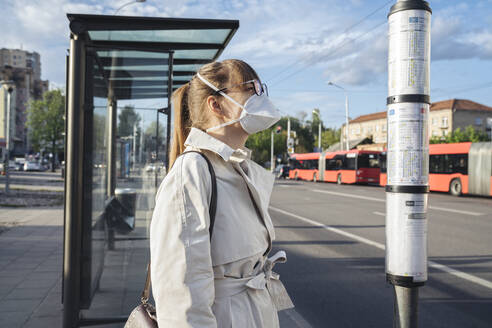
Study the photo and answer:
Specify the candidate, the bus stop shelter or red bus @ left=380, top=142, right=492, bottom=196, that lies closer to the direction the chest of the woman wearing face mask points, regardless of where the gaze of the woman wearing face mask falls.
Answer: the red bus

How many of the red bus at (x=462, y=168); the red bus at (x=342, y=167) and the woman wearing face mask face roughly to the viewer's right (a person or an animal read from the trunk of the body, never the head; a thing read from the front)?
1

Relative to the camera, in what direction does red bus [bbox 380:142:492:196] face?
facing away from the viewer and to the left of the viewer

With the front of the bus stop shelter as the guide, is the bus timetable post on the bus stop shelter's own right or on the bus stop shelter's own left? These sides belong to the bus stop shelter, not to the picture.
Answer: on the bus stop shelter's own right

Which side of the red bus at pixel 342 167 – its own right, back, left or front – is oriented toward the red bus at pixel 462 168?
back

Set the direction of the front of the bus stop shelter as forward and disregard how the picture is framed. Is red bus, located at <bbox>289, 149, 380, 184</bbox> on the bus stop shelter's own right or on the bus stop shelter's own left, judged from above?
on the bus stop shelter's own left

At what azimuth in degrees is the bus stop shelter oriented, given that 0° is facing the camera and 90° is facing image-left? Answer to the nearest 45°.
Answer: approximately 270°

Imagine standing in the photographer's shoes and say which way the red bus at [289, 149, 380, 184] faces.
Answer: facing away from the viewer and to the left of the viewer

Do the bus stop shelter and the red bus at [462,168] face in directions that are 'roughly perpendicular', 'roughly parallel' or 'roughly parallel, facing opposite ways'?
roughly perpendicular

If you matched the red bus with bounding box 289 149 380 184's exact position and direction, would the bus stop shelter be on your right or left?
on your left

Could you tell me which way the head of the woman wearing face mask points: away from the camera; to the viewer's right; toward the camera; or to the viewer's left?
to the viewer's right

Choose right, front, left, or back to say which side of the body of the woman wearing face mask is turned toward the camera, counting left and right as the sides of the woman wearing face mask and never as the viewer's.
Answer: right
